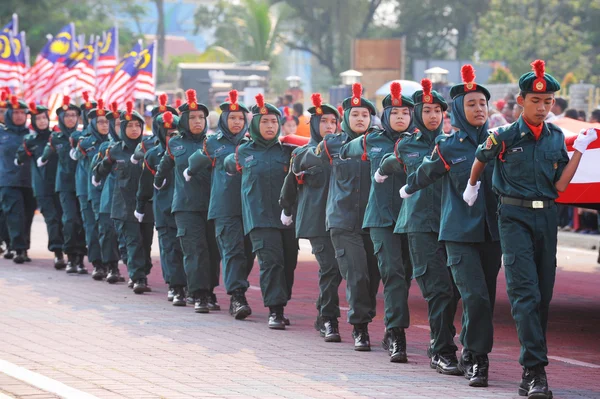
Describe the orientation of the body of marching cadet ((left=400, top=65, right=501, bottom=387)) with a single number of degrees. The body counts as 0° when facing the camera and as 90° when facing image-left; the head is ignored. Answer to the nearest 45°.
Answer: approximately 315°

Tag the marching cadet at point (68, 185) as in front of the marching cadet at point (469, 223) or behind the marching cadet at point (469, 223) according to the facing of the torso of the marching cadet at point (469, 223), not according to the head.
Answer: behind

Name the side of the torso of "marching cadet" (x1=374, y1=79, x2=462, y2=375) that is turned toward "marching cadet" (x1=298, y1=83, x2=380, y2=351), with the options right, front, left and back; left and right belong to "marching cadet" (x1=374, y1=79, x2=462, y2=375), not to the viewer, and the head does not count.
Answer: back

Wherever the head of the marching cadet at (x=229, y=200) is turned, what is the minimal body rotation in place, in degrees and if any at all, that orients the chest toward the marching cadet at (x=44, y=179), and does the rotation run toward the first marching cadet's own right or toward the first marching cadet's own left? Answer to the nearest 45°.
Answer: approximately 135° to the first marching cadet's own right

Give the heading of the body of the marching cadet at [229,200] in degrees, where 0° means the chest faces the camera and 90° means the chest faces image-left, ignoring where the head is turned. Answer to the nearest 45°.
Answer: approximately 0°

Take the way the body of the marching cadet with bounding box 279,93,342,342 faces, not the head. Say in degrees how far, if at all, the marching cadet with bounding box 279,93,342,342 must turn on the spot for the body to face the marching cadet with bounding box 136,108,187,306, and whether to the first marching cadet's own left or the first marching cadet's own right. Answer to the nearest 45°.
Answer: approximately 180°

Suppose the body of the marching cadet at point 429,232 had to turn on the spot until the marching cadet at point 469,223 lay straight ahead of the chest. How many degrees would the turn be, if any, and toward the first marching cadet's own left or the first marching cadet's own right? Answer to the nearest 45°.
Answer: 0° — they already face them

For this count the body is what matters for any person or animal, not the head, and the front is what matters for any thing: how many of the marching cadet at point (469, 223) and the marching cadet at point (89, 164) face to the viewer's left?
0

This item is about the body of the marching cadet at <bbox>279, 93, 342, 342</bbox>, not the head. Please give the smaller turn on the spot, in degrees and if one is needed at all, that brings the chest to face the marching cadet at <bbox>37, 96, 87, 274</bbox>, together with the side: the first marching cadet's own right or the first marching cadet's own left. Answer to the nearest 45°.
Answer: approximately 180°

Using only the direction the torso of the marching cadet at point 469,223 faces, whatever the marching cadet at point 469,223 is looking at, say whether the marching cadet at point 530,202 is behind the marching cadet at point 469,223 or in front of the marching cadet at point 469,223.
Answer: in front

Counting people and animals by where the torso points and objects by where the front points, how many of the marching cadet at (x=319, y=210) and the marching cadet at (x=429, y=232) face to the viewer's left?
0
